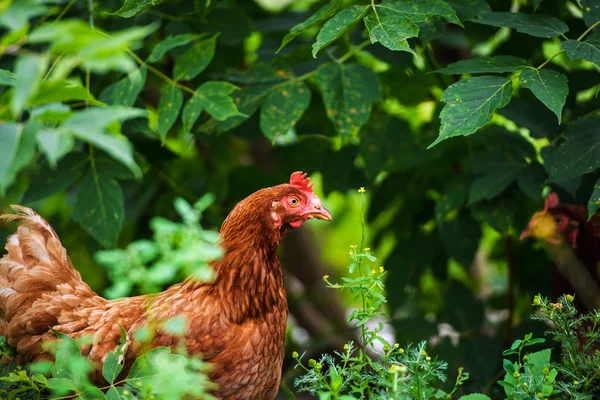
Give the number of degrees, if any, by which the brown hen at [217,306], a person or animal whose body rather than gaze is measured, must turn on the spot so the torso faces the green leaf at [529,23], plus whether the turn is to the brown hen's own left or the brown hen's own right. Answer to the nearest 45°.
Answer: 0° — it already faces it

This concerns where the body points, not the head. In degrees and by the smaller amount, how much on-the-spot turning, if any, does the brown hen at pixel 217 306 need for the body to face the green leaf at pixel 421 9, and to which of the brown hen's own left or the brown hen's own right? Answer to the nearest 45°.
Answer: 0° — it already faces it

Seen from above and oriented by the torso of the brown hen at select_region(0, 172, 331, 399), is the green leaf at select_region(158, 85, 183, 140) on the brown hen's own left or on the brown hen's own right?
on the brown hen's own left

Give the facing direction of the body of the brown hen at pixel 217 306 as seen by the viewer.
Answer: to the viewer's right

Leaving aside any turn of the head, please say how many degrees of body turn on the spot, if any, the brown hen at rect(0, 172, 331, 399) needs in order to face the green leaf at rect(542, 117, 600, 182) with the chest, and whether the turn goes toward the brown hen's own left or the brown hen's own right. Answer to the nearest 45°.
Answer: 0° — it already faces it

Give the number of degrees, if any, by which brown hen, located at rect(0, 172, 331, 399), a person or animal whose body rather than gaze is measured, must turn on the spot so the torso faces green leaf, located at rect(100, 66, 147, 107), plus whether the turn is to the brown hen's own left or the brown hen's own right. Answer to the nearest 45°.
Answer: approximately 90° to the brown hen's own left
